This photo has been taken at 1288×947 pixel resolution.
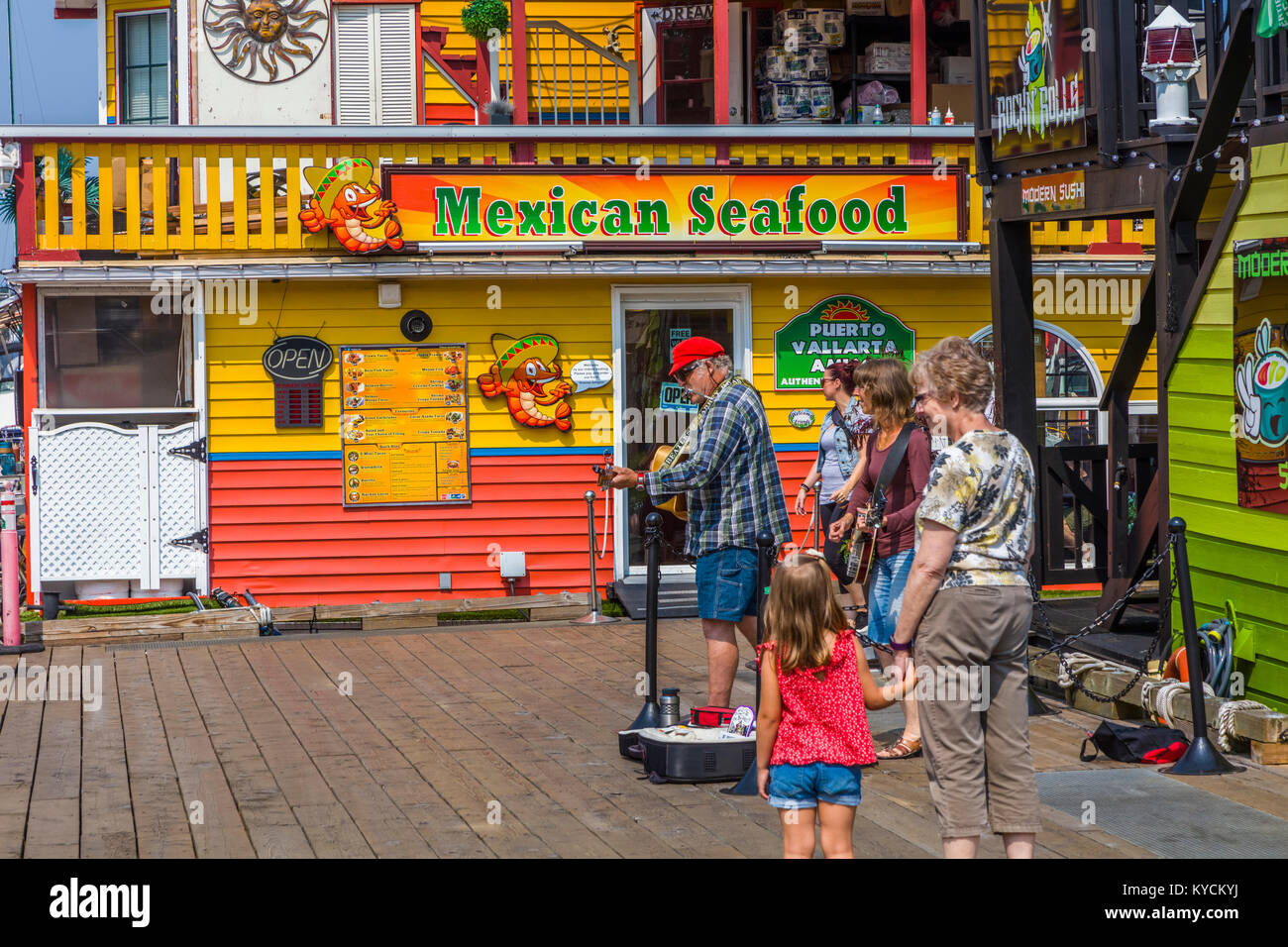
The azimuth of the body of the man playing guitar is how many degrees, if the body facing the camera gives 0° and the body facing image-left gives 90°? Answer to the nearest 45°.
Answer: approximately 90°

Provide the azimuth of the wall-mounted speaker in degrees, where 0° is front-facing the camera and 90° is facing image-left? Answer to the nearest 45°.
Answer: approximately 0°

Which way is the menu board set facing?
toward the camera

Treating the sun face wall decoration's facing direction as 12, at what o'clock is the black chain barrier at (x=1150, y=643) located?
The black chain barrier is roughly at 11 o'clock from the sun face wall decoration.

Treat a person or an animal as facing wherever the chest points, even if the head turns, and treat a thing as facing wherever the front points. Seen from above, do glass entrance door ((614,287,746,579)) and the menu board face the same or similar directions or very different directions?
same or similar directions

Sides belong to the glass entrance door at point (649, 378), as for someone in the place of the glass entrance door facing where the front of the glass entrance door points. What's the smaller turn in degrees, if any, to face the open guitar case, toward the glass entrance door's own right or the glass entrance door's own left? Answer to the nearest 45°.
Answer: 0° — it already faces it

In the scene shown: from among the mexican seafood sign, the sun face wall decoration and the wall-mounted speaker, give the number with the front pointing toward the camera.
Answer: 3

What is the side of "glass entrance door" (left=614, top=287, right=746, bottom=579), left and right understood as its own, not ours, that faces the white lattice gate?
right

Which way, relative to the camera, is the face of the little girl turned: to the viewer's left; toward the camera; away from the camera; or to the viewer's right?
away from the camera

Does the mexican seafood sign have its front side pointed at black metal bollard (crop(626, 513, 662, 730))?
yes

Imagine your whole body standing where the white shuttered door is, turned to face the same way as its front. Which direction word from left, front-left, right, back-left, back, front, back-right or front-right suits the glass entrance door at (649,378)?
front-left

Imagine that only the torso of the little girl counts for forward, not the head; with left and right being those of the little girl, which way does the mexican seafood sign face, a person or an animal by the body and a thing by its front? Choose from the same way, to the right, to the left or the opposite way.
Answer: the opposite way

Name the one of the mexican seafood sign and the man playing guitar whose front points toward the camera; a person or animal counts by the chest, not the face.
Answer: the mexican seafood sign
